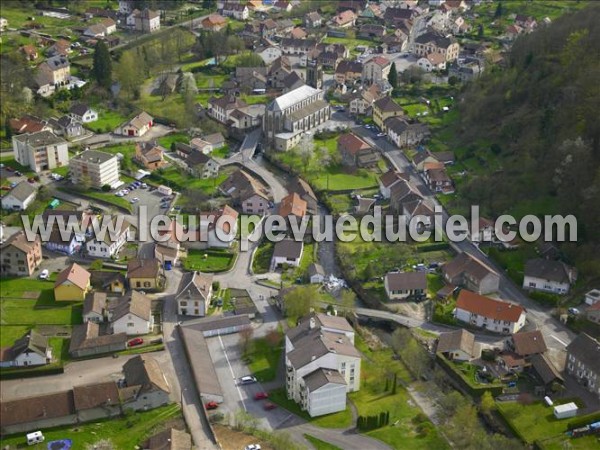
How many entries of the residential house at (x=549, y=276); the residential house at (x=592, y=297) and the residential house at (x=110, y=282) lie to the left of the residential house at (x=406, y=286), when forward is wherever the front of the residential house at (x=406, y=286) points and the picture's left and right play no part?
2

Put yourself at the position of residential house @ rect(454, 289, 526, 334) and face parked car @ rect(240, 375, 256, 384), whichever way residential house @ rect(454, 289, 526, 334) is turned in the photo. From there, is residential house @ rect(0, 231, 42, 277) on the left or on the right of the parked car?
right

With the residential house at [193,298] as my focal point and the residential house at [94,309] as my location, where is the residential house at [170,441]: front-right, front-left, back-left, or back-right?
front-right

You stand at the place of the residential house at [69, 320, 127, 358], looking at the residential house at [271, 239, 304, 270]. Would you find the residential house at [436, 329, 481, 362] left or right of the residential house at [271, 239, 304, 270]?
right

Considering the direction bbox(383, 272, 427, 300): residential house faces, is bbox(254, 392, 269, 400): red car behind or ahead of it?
ahead

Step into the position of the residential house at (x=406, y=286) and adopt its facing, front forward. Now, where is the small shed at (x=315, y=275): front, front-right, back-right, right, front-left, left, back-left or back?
right

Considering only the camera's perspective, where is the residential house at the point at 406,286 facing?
facing the viewer

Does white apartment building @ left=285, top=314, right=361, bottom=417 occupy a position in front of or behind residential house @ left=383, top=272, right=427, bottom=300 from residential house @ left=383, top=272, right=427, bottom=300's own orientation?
in front

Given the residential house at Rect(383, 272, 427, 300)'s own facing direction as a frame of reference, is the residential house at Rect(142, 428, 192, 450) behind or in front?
in front

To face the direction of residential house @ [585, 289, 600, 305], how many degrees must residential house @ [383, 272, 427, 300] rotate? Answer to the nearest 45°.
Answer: approximately 90° to its left

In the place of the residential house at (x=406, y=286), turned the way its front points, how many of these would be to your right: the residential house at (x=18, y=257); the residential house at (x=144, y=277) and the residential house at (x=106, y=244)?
3

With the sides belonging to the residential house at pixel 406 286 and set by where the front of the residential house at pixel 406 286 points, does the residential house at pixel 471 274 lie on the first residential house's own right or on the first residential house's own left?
on the first residential house's own left

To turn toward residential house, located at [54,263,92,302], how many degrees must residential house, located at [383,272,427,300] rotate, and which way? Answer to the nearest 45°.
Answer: approximately 90° to its right

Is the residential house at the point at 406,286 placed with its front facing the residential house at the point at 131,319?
no

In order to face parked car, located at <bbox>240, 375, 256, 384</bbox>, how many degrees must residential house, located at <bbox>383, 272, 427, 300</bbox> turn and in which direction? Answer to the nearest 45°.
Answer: approximately 45° to its right

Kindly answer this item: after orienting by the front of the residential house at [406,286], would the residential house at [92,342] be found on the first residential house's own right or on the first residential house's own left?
on the first residential house's own right

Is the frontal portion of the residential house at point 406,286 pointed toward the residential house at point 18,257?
no
